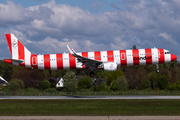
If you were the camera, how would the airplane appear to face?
facing to the right of the viewer
